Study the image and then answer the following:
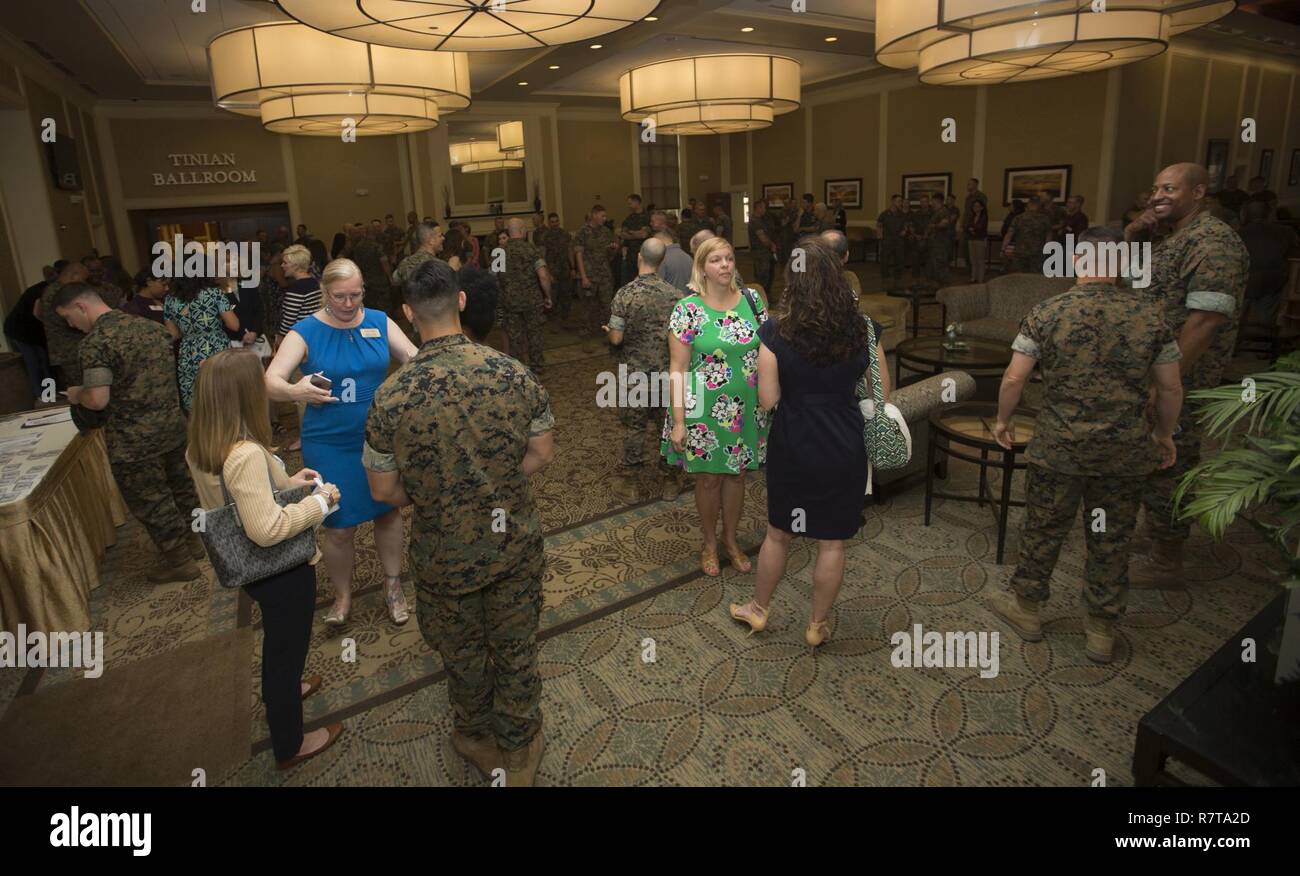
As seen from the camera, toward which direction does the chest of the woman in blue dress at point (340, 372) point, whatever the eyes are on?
toward the camera

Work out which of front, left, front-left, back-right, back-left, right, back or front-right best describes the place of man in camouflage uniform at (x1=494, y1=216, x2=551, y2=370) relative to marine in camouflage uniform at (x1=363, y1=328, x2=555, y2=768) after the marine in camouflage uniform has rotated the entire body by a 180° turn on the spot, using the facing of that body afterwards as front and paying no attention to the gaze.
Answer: back

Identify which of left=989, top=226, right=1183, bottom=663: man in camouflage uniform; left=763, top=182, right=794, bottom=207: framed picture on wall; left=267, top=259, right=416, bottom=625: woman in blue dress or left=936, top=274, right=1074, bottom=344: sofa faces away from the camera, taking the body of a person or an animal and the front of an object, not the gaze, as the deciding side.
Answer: the man in camouflage uniform

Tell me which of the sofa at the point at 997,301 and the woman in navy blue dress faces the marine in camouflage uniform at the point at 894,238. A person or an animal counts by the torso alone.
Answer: the woman in navy blue dress

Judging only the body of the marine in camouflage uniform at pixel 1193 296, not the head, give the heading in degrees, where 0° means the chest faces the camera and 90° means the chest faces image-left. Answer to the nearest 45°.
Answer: approximately 90°

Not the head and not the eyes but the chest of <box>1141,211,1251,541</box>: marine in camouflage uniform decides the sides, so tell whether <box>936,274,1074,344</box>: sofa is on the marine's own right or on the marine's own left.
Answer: on the marine's own right

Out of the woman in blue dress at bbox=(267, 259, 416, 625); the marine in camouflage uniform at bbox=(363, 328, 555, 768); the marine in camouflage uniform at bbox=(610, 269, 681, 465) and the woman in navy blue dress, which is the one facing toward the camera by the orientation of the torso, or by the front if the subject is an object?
the woman in blue dress

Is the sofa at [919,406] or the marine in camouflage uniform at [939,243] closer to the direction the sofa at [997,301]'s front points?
the sofa

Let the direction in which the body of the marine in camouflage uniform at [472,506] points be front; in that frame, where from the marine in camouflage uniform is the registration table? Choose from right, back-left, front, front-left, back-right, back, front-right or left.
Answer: front-left

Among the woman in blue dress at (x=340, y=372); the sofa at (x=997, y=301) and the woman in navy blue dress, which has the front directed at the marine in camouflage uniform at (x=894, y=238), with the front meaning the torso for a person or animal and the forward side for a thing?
the woman in navy blue dress

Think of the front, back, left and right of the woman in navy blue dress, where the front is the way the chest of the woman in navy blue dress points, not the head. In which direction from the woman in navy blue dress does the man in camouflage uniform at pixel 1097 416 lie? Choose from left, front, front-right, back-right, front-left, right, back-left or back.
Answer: right

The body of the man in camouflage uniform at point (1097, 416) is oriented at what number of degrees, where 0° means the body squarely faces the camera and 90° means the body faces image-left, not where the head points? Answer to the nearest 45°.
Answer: approximately 180°

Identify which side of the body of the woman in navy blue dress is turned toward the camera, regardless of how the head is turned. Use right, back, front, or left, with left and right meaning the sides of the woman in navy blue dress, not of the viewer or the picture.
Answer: back

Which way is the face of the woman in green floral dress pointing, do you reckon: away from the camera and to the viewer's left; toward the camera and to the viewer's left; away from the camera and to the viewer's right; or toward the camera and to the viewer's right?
toward the camera and to the viewer's right

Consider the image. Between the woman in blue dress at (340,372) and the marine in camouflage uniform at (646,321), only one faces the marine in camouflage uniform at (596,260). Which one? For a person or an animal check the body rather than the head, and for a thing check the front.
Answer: the marine in camouflage uniform at (646,321)

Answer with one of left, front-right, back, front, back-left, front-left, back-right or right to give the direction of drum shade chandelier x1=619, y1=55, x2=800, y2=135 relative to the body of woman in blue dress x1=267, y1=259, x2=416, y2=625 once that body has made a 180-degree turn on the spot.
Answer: front-right

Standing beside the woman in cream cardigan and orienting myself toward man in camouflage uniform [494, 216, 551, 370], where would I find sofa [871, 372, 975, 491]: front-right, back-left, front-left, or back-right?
front-right

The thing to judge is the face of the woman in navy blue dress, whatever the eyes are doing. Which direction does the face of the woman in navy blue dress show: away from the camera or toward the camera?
away from the camera

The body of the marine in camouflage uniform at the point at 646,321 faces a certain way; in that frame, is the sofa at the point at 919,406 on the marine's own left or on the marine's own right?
on the marine's own right

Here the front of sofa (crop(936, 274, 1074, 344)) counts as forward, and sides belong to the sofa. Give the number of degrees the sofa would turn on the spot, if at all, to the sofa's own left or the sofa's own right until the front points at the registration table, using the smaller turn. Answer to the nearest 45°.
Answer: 0° — it already faces it
